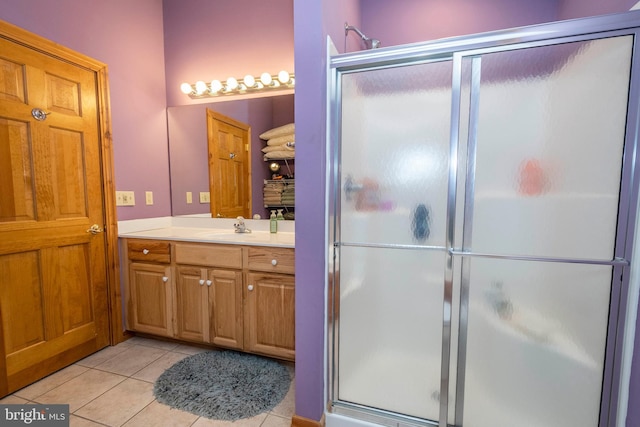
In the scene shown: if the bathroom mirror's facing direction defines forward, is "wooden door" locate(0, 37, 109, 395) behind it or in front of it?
in front

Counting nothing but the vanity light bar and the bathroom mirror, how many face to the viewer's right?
0

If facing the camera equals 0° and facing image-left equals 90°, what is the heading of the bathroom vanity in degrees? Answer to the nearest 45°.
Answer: approximately 45°

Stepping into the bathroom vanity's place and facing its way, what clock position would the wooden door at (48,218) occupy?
The wooden door is roughly at 2 o'clock from the bathroom vanity.

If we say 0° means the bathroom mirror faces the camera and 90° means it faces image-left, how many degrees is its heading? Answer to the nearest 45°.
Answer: approximately 45°

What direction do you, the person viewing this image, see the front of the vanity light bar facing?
facing the viewer and to the left of the viewer

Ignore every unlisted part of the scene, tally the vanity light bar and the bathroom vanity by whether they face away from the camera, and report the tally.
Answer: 0

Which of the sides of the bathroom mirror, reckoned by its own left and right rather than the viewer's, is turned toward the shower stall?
left

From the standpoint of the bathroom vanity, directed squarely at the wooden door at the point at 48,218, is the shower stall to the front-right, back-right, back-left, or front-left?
back-left

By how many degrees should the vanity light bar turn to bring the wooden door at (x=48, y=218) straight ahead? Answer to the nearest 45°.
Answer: approximately 45° to its right
